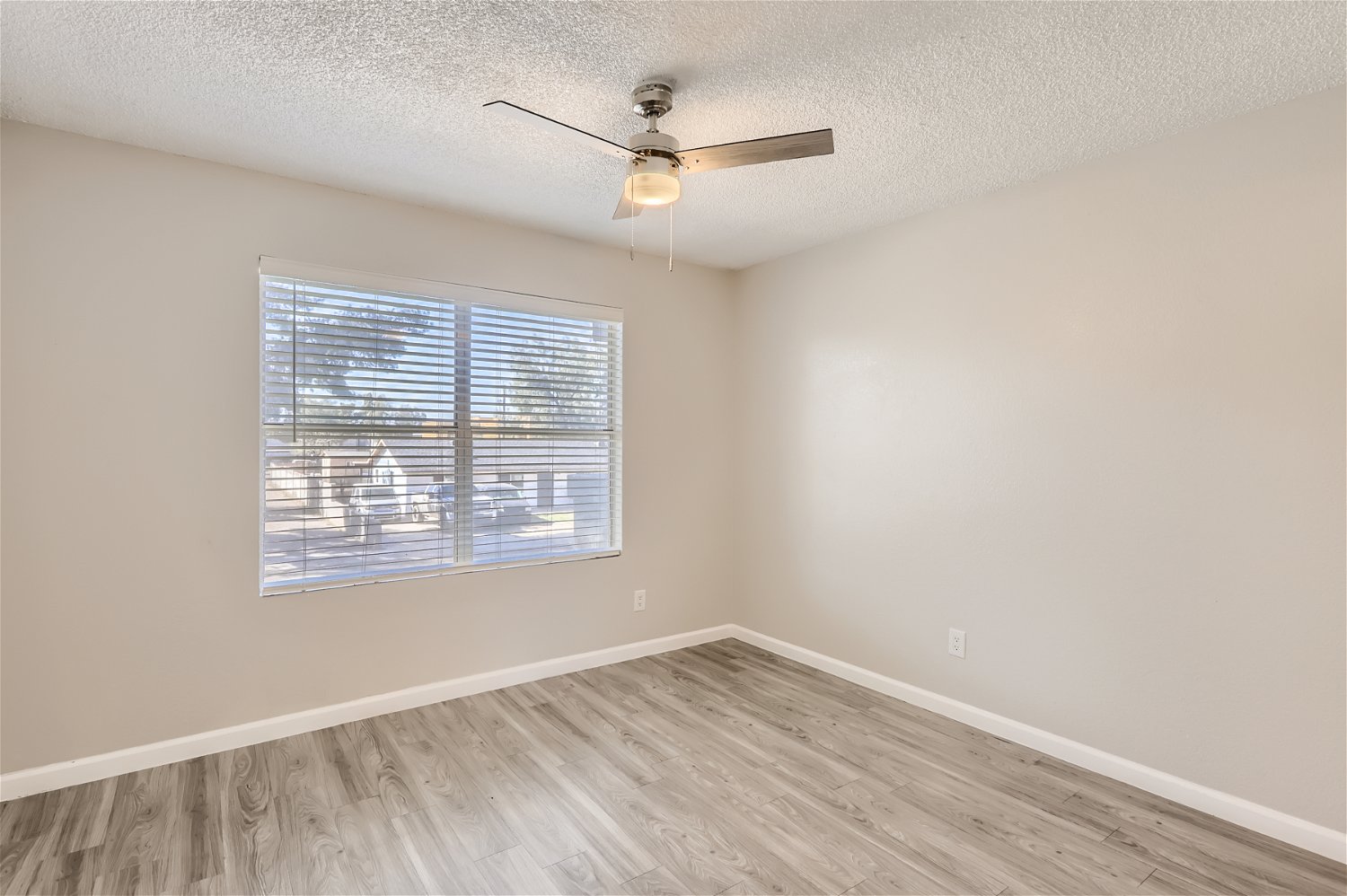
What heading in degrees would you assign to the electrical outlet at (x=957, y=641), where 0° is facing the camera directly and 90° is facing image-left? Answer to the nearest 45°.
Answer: approximately 45°

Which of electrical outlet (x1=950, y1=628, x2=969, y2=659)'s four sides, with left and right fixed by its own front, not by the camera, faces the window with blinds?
front
